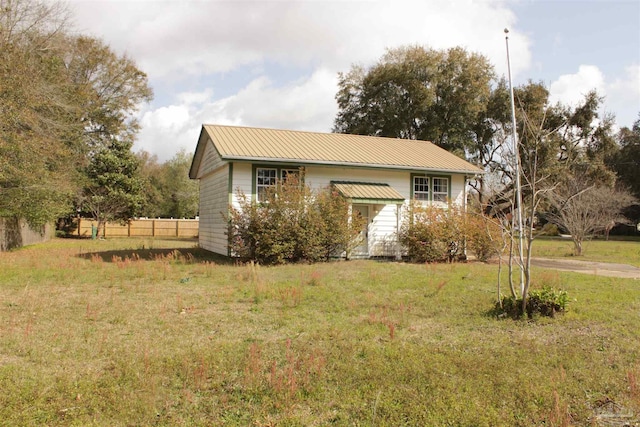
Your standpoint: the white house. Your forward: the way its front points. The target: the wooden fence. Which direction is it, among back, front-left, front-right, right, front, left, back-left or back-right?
back-right

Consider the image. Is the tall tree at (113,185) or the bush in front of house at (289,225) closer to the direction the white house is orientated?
the bush in front of house

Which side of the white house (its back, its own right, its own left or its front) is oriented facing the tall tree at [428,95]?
back

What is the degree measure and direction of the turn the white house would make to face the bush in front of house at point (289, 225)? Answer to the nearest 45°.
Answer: approximately 45° to its right

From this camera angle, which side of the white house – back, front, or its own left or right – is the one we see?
front

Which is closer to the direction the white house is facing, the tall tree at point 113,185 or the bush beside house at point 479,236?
the bush beside house

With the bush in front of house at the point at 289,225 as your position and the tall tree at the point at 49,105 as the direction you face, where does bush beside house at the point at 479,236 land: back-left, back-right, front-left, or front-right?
back-right

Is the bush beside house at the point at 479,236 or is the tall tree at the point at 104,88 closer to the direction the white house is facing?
the bush beside house

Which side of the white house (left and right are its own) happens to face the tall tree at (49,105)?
right

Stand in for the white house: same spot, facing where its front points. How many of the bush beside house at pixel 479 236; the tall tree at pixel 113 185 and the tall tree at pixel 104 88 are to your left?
1

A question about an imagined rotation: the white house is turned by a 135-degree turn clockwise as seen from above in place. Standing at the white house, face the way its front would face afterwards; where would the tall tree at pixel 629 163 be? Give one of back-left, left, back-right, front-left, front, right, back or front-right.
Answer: right

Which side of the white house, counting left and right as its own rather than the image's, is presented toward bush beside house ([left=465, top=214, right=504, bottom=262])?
left

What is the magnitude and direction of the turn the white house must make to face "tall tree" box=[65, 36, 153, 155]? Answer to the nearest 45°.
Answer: approximately 135° to its right

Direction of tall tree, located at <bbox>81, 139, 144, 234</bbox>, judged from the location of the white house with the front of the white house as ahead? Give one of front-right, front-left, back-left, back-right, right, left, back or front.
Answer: back-right
